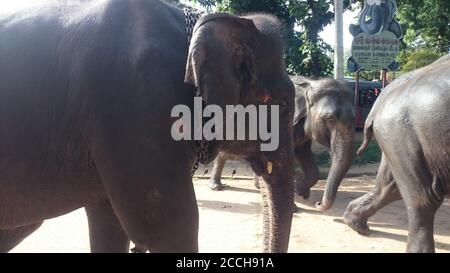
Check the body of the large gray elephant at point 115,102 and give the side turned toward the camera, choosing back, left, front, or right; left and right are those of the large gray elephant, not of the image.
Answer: right

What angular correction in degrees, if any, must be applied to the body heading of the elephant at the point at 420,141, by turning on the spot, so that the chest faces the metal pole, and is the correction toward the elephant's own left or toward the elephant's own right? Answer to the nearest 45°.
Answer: approximately 90° to the elephant's own left

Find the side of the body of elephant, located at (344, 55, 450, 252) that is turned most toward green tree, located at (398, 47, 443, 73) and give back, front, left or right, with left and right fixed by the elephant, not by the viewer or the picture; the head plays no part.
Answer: left

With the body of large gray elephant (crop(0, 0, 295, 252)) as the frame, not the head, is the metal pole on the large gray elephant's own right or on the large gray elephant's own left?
on the large gray elephant's own left

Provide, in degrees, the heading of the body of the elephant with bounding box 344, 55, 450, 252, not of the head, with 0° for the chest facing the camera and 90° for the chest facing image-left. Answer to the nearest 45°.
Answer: approximately 270°

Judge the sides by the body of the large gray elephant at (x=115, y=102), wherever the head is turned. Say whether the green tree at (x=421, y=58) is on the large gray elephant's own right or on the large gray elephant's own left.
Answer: on the large gray elephant's own left

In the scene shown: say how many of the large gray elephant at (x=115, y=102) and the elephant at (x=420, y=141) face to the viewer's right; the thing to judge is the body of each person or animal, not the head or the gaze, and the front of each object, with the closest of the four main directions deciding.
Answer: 2

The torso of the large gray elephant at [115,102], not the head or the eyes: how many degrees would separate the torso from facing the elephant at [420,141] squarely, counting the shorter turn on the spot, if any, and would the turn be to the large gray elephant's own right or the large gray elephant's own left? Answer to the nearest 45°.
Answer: approximately 45° to the large gray elephant's own left

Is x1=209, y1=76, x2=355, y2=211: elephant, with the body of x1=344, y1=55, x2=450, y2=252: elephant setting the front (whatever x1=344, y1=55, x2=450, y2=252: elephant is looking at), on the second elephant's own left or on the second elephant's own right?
on the second elephant's own left

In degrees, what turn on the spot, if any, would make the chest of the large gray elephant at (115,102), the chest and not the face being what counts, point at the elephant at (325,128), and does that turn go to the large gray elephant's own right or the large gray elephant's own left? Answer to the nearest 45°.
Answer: approximately 45° to the large gray elephant's own left
